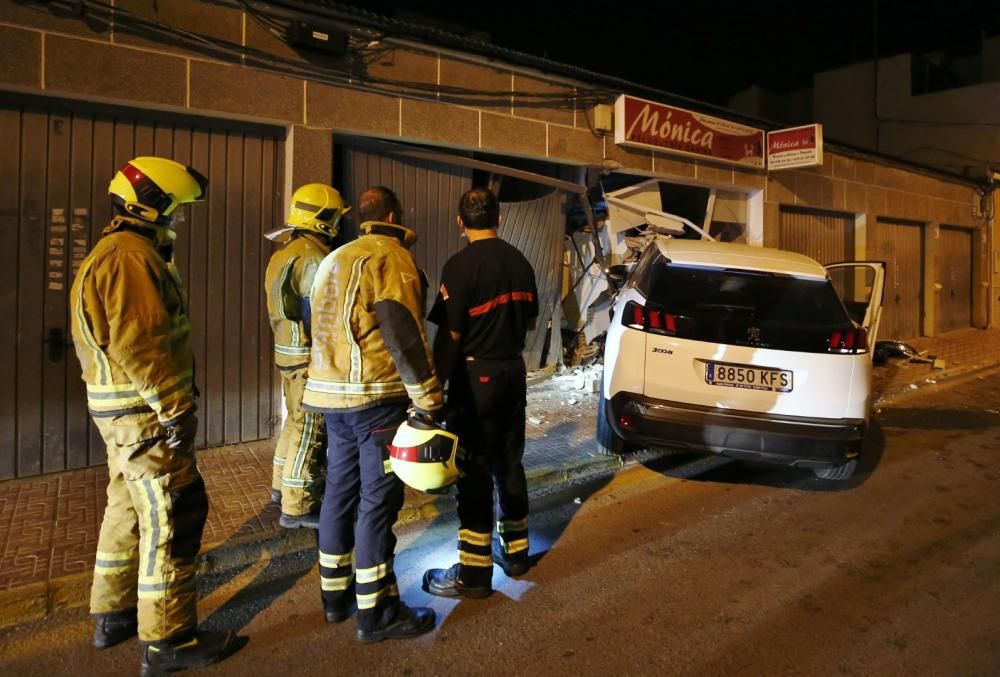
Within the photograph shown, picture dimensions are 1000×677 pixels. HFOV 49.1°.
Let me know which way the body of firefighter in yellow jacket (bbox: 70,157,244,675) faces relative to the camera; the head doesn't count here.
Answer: to the viewer's right

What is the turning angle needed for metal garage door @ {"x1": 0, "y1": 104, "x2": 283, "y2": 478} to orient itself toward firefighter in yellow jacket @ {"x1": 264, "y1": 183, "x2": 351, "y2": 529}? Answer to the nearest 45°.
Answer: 0° — it already faces them

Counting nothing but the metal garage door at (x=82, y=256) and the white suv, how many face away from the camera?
1

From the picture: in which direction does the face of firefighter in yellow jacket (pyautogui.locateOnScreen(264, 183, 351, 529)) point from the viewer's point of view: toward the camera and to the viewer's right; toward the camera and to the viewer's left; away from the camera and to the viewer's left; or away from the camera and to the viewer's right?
away from the camera and to the viewer's right

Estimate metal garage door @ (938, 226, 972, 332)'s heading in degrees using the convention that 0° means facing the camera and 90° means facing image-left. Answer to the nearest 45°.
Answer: approximately 315°

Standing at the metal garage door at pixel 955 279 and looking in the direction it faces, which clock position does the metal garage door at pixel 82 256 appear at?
the metal garage door at pixel 82 256 is roughly at 2 o'clock from the metal garage door at pixel 955 279.

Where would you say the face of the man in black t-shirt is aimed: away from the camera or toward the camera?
away from the camera

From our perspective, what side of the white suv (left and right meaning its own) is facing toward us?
back

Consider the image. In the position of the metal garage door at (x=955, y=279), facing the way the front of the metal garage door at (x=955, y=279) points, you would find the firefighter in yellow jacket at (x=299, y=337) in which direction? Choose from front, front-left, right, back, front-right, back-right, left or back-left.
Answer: front-right

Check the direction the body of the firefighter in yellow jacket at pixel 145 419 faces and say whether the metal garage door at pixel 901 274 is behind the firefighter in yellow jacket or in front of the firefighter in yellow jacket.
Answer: in front
